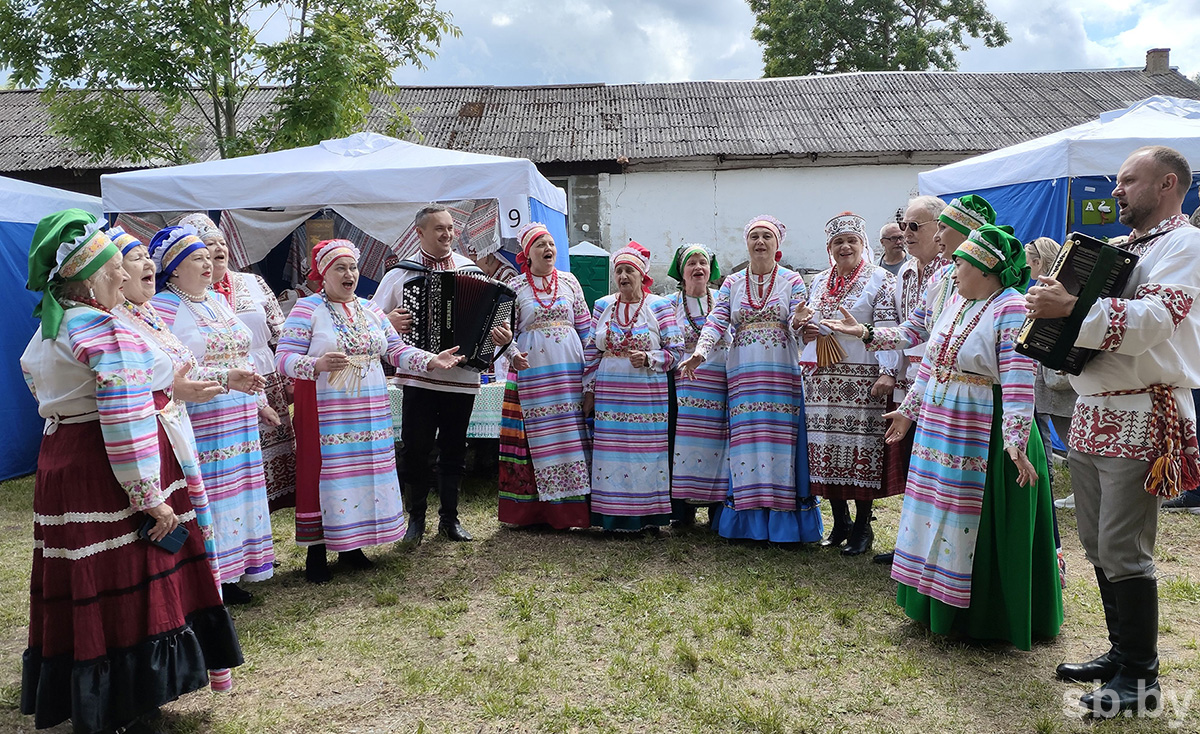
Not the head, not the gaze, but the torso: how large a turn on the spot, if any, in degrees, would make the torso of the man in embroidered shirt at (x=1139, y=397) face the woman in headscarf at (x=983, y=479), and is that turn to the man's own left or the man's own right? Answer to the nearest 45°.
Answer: approximately 45° to the man's own right

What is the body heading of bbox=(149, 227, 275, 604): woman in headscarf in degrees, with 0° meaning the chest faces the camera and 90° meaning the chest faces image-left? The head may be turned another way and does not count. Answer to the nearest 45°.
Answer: approximately 315°

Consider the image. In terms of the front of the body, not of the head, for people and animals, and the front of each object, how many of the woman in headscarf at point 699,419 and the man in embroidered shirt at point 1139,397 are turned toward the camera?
1

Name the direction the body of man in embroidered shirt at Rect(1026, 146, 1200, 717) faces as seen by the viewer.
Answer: to the viewer's left

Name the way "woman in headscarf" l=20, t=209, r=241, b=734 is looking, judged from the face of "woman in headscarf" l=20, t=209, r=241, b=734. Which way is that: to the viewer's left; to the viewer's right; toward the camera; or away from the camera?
to the viewer's right

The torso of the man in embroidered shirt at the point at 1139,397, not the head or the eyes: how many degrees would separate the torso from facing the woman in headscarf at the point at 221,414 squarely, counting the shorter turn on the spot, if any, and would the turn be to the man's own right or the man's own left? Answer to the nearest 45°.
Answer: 0° — they already face them

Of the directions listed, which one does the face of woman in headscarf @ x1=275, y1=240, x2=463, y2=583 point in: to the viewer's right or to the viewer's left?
to the viewer's right

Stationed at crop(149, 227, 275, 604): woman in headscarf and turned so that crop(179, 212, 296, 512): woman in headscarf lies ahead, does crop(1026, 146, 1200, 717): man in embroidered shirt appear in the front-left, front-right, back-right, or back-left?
back-right

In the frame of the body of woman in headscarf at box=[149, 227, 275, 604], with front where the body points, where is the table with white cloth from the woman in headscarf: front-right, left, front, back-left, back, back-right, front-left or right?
left

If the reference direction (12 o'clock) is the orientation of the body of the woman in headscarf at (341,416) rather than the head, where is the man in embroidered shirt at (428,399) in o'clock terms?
The man in embroidered shirt is roughly at 9 o'clock from the woman in headscarf.
